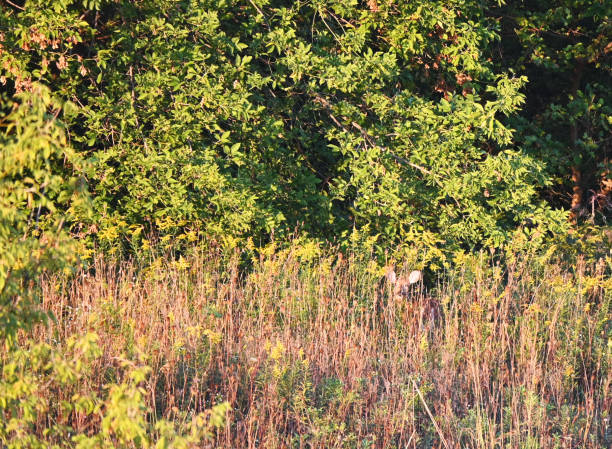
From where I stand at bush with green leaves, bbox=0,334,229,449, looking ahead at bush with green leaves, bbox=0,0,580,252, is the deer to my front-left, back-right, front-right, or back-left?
front-right

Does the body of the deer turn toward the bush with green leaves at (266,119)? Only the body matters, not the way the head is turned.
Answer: no

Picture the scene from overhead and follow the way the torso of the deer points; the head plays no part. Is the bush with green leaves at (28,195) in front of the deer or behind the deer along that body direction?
in front

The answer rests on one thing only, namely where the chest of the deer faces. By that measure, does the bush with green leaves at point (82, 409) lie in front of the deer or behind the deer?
in front

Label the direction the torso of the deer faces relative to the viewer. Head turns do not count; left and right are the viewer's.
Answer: facing the viewer and to the left of the viewer
